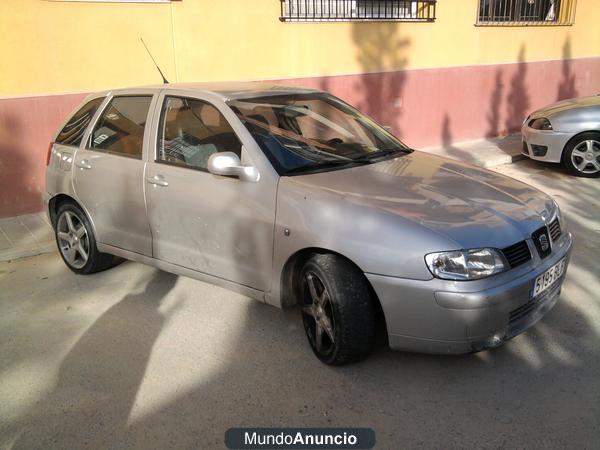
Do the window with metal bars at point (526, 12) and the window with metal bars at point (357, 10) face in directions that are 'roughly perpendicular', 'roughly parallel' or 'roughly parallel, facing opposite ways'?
roughly parallel

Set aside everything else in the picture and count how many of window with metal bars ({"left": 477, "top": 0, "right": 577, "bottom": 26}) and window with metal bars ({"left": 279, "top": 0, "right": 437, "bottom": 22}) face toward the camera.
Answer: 2

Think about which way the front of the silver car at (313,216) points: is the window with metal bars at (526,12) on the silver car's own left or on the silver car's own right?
on the silver car's own left

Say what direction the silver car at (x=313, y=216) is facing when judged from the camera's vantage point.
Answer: facing the viewer and to the right of the viewer

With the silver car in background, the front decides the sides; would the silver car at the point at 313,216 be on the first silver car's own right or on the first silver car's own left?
on the first silver car's own left

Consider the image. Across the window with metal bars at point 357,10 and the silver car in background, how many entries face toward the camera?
1

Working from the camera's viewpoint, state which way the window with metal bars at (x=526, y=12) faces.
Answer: facing the viewer

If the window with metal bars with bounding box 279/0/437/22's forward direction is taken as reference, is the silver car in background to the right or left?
on its left

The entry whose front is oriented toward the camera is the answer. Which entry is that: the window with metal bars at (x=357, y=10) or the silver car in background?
the window with metal bars

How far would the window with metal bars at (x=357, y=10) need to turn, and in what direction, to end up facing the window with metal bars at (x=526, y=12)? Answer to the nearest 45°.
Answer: approximately 135° to its left

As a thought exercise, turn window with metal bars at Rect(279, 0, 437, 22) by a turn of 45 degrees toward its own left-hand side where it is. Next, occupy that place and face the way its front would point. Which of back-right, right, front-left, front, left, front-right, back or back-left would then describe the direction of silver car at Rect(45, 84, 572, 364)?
front-right

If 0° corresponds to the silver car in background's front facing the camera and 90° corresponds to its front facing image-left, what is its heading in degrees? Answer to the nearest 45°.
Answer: approximately 90°

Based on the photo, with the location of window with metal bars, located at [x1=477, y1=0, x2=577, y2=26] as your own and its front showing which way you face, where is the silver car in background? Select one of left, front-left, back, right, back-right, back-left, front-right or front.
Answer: front

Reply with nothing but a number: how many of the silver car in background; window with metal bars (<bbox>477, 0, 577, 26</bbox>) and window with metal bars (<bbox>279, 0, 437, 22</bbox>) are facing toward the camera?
2
